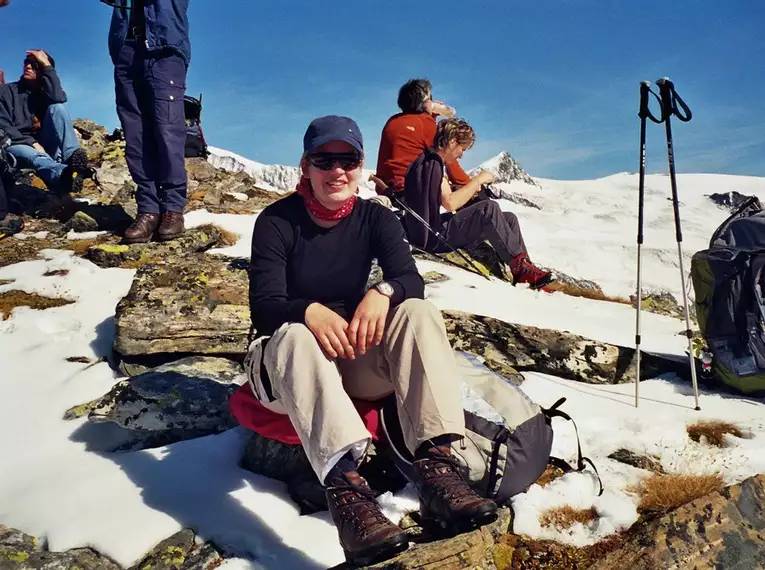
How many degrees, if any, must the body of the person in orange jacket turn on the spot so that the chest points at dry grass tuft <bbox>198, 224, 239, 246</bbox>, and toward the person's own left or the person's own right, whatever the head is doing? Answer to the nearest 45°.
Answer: approximately 135° to the person's own left

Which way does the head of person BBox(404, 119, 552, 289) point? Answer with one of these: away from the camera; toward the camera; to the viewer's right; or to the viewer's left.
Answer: to the viewer's right

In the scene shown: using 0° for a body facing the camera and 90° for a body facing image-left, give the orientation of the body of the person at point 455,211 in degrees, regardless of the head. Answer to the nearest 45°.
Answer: approximately 270°

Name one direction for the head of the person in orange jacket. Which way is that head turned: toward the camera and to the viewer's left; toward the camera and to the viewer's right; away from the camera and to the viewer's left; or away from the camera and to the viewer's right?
away from the camera and to the viewer's right

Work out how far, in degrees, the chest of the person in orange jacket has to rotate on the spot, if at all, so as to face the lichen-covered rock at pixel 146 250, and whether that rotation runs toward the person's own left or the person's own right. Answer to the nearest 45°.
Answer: approximately 180°

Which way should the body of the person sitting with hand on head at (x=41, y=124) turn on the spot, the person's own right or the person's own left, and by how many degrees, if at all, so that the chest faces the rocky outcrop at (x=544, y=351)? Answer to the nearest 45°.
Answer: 0° — they already face it

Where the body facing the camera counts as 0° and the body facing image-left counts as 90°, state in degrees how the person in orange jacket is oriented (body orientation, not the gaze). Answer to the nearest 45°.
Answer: approximately 225°

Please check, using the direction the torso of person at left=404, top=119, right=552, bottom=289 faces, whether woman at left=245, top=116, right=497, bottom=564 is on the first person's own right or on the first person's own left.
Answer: on the first person's own right

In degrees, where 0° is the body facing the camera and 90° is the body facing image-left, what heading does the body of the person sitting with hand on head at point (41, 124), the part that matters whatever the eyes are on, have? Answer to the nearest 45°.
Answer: approximately 315°

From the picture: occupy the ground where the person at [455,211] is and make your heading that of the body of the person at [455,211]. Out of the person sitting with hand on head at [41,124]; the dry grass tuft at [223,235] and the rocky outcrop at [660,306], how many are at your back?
2

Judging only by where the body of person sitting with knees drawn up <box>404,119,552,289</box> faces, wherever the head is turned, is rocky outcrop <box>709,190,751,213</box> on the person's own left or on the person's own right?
on the person's own left

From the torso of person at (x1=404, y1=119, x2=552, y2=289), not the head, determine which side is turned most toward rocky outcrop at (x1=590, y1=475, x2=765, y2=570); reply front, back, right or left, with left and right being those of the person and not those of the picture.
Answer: right
